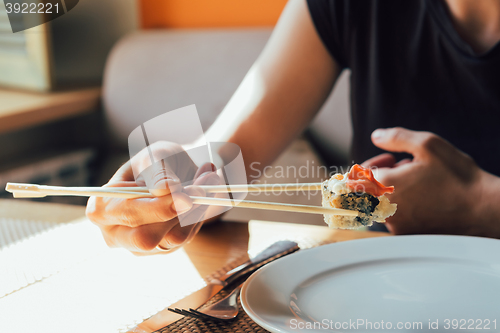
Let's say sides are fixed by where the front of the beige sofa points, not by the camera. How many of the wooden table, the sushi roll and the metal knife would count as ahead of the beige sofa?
3

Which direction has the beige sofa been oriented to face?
toward the camera

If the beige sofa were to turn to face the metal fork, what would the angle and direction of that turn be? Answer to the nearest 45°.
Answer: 0° — it already faces it

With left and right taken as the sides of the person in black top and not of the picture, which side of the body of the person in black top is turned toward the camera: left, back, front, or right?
front

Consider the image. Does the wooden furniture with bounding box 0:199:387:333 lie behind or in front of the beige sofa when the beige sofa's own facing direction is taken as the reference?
in front

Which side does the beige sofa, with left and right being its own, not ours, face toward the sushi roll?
front

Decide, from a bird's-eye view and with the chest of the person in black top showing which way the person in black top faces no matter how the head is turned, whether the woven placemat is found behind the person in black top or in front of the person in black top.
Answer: in front

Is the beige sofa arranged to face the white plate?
yes
